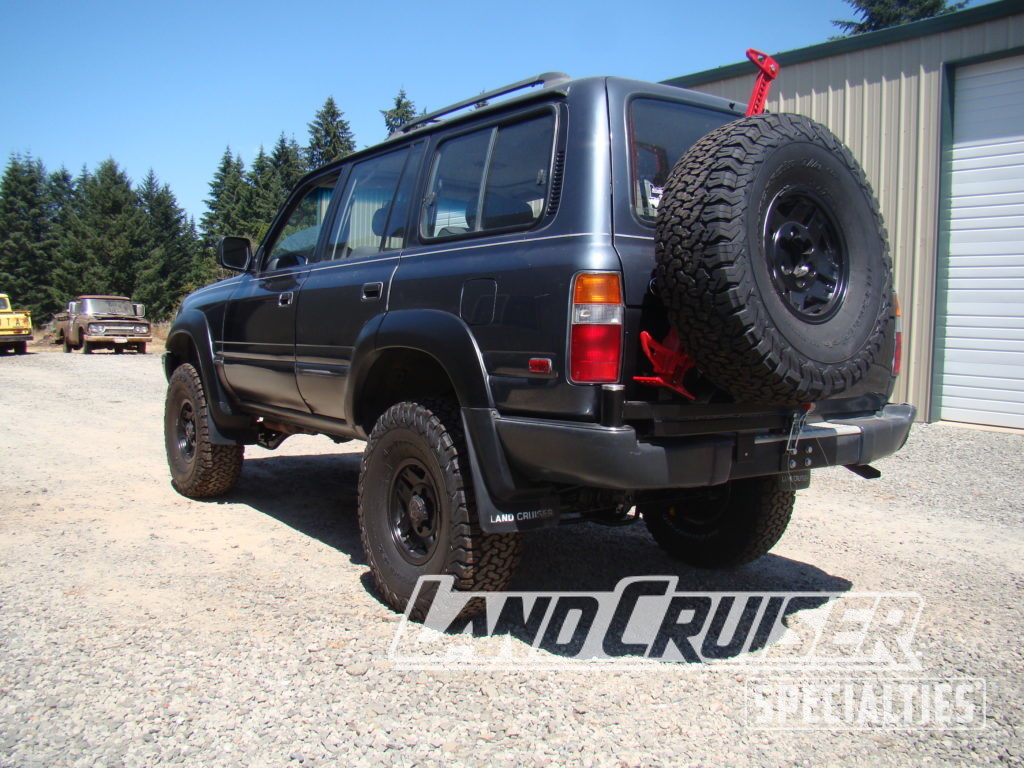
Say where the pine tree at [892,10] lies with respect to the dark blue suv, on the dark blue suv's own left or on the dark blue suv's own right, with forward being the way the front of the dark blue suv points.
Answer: on the dark blue suv's own right

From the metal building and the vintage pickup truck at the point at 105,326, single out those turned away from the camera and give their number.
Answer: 0

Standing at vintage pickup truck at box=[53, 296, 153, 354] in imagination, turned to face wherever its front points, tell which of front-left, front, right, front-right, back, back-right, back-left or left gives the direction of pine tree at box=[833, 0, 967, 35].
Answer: front-left

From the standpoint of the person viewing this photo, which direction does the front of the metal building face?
facing the viewer and to the left of the viewer

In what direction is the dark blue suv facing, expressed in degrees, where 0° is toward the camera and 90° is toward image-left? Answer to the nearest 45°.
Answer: approximately 135°

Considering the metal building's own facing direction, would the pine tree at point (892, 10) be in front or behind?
behind

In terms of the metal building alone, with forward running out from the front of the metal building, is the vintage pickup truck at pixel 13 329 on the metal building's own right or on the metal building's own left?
on the metal building's own right

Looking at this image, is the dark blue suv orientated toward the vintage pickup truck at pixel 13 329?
yes

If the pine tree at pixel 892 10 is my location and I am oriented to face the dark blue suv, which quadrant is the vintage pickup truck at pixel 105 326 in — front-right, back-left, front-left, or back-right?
front-right

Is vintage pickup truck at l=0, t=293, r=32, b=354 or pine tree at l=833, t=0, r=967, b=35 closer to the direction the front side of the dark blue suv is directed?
the vintage pickup truck

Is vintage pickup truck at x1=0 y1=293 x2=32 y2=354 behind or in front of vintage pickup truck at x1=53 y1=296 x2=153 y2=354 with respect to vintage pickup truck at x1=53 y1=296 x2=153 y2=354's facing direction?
behind

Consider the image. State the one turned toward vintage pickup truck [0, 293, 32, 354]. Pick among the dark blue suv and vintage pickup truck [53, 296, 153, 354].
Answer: the dark blue suv

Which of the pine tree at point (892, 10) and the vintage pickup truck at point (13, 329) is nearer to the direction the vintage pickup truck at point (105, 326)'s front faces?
the pine tree

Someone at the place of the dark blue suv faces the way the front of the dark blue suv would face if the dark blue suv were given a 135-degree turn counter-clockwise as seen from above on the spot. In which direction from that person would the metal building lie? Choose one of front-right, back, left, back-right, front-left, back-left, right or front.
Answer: back-left

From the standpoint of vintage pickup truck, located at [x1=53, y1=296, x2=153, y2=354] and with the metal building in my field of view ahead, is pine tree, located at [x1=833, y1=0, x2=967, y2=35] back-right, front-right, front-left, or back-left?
front-left
